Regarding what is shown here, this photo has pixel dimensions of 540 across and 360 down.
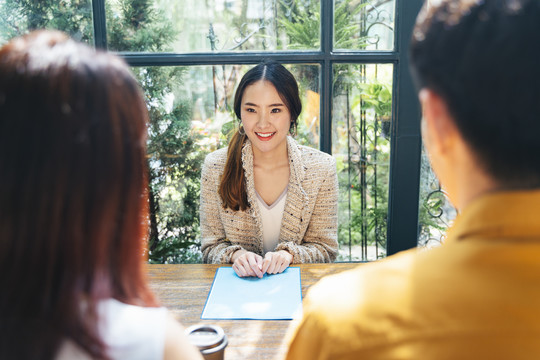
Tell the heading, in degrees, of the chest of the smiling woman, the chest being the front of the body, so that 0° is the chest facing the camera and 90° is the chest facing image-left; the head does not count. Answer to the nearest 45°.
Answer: approximately 0°

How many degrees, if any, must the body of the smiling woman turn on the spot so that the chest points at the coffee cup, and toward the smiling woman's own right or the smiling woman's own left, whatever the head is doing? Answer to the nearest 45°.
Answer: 0° — they already face it

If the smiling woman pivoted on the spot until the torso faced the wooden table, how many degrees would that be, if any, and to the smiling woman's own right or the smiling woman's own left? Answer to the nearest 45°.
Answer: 0° — they already face it
